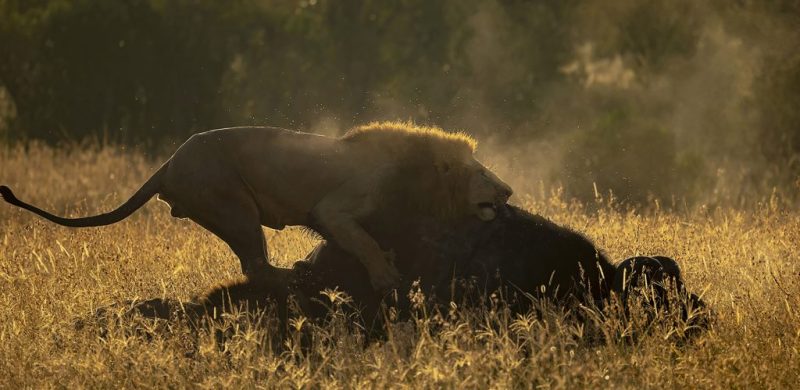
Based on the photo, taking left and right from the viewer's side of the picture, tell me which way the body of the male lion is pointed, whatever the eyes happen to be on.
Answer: facing to the right of the viewer
